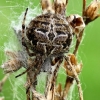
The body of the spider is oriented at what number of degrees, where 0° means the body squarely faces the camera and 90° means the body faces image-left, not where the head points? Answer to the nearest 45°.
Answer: approximately 0°
